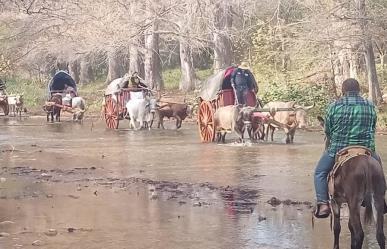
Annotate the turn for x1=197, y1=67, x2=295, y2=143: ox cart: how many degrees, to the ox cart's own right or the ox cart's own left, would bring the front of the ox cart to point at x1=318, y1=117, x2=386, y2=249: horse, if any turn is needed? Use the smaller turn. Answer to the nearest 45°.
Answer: approximately 45° to the ox cart's own right

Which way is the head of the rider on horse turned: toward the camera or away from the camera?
away from the camera

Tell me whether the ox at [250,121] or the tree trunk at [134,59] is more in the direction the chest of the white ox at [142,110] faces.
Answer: the ox

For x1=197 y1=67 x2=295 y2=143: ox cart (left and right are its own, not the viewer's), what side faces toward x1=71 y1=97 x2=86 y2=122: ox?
back

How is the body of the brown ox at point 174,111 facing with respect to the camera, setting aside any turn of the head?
to the viewer's right

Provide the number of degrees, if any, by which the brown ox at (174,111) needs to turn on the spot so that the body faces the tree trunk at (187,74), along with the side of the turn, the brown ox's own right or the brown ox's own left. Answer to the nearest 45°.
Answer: approximately 90° to the brown ox's own left
